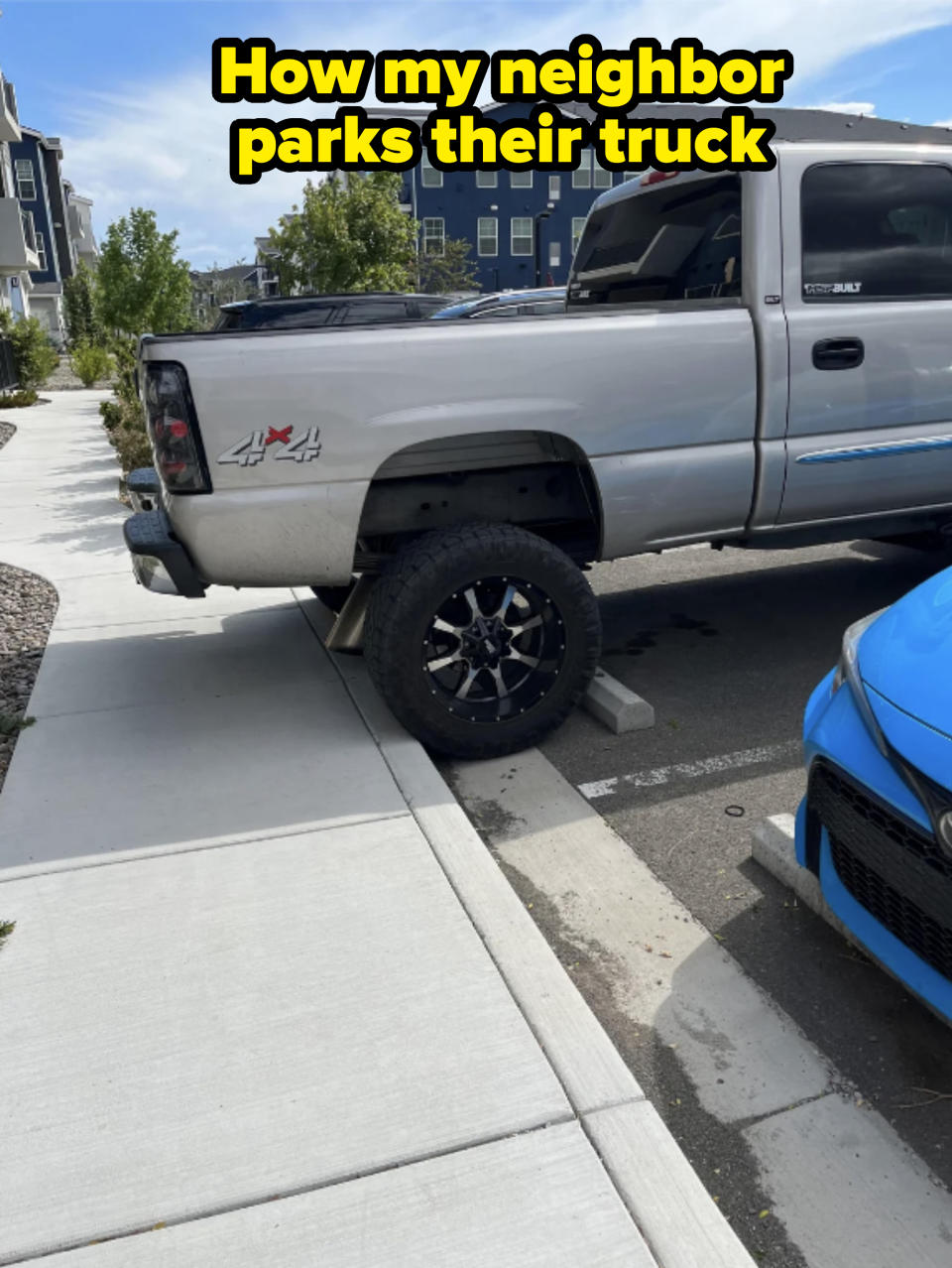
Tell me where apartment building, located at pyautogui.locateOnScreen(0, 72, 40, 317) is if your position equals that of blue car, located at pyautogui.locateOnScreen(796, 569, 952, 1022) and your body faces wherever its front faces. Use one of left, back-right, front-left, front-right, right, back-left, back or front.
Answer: right

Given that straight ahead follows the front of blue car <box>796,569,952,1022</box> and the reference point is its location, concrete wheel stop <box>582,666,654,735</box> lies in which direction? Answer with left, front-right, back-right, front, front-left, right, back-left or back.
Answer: right

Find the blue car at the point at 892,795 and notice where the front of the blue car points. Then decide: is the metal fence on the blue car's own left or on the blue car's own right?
on the blue car's own right

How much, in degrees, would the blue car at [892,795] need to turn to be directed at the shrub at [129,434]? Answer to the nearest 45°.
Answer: approximately 90° to its right

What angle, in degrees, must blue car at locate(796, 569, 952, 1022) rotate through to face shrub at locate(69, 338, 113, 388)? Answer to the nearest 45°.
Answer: approximately 90° to its right

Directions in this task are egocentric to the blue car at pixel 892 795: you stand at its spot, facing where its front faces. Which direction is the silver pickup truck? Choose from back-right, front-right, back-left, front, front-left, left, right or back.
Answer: right

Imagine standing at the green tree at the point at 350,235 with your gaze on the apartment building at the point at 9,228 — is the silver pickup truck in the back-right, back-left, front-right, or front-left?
back-left

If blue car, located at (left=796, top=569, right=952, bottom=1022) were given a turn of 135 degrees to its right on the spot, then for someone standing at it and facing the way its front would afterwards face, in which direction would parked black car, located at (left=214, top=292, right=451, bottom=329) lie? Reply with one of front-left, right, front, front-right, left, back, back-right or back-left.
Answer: front-left

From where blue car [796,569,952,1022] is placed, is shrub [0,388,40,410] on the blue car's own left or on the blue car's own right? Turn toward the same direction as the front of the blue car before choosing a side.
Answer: on the blue car's own right

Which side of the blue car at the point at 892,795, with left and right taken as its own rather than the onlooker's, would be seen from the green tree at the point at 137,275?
right

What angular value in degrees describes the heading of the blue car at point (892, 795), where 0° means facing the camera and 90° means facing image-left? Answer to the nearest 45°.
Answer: approximately 45°
